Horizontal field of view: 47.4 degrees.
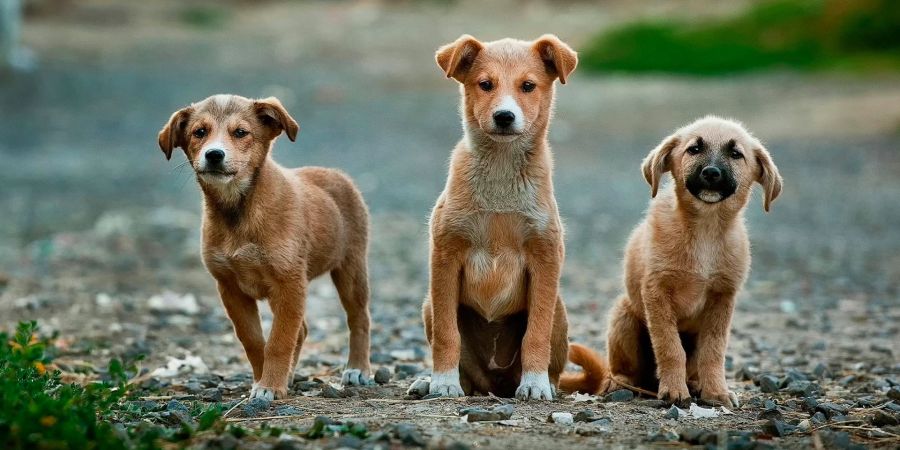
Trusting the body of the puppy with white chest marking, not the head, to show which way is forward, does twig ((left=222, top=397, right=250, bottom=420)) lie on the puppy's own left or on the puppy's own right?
on the puppy's own right

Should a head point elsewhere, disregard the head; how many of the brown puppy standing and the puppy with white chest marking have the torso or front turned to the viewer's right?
0

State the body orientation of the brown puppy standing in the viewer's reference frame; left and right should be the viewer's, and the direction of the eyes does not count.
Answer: facing the viewer and to the left of the viewer

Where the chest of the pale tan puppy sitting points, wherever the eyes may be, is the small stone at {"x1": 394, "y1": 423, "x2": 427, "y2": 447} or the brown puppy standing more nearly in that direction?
the small stone

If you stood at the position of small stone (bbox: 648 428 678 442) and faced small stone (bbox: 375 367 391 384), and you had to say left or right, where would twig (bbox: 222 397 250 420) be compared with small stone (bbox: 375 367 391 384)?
left

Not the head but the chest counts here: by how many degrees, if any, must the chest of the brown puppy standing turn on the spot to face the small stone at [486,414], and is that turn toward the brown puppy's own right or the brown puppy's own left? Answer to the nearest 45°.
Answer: approximately 90° to the brown puppy's own left

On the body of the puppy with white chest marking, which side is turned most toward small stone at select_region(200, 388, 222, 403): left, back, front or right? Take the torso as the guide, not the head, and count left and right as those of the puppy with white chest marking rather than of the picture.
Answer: right

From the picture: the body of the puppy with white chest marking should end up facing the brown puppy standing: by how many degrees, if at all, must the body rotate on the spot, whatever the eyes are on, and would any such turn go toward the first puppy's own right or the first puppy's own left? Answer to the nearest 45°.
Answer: approximately 90° to the first puppy's own right

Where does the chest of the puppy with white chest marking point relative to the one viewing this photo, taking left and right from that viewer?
facing the viewer

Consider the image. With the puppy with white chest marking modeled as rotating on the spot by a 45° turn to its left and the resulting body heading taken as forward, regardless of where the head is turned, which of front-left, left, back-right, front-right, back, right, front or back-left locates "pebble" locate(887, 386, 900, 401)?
front-left
